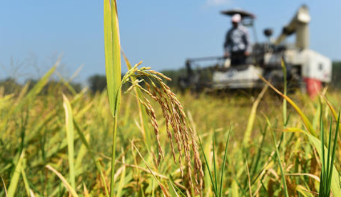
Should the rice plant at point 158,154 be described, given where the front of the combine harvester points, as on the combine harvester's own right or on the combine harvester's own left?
on the combine harvester's own left

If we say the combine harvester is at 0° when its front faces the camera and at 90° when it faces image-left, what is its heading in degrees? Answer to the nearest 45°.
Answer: approximately 90°
